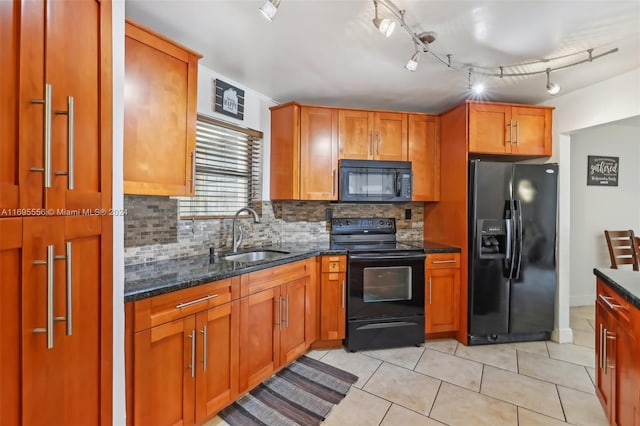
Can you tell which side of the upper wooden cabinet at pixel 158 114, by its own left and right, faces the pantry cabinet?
right

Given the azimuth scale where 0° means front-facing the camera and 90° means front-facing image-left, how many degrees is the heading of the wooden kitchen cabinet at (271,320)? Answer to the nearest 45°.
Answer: approximately 315°

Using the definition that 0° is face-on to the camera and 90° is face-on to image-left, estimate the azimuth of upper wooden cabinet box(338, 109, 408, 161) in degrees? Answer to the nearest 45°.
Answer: approximately 0°

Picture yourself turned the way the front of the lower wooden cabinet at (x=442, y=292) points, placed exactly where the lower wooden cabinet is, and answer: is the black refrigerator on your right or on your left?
on your left

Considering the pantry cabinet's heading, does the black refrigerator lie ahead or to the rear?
ahead

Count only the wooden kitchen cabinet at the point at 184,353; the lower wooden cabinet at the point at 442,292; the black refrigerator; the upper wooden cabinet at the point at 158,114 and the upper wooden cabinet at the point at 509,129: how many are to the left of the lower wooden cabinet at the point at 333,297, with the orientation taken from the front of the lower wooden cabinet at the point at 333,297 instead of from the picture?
3

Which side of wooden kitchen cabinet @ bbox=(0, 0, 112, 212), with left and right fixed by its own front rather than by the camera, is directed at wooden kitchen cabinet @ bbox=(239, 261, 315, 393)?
left

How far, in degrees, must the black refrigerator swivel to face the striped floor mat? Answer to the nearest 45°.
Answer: approximately 45° to its right

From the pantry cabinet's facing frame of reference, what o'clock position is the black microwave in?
The black microwave is roughly at 10 o'clock from the pantry cabinet.

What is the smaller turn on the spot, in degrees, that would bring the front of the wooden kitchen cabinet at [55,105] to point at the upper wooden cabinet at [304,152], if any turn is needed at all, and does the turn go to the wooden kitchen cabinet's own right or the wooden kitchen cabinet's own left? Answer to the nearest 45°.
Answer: approximately 90° to the wooden kitchen cabinet's own left

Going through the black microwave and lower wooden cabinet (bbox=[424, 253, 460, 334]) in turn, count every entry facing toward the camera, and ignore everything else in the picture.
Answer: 2
